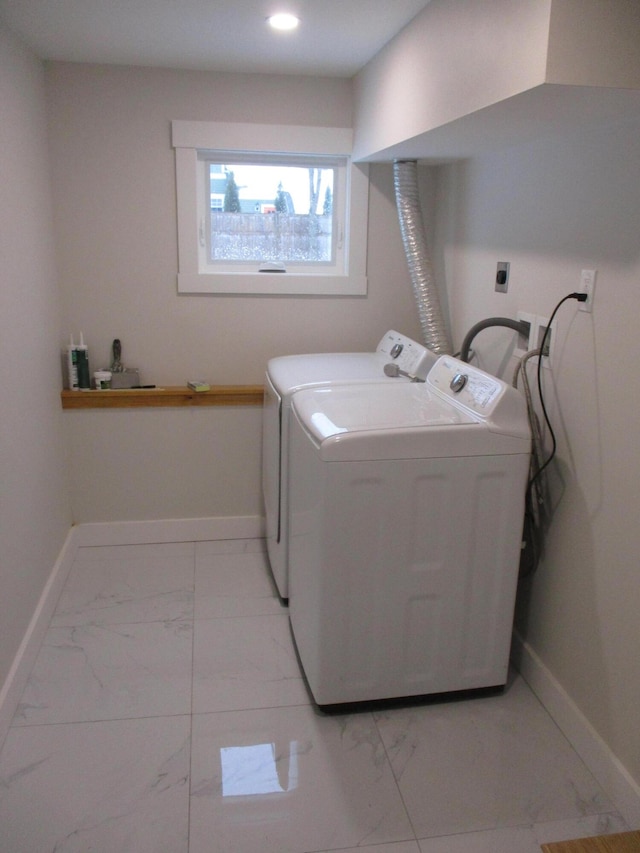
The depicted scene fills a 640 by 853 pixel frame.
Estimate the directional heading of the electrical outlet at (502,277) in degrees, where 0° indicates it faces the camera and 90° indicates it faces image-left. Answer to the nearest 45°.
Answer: approximately 45°

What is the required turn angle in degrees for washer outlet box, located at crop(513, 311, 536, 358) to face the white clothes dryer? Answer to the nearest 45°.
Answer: approximately 45° to its right

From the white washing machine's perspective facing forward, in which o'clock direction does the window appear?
The window is roughly at 2 o'clock from the white washing machine.

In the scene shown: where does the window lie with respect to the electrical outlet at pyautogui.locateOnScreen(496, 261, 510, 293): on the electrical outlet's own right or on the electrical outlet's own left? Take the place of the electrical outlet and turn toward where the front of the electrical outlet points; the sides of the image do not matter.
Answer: on the electrical outlet's own right

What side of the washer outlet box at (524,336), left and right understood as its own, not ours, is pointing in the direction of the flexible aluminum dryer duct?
right

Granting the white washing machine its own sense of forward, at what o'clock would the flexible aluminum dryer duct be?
The flexible aluminum dryer duct is roughly at 3 o'clock from the white washing machine.

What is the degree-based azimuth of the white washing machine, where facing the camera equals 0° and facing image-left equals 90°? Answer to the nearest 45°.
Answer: approximately 90°

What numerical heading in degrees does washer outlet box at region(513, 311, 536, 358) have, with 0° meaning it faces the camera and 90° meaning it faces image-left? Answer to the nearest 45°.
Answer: approximately 45°
